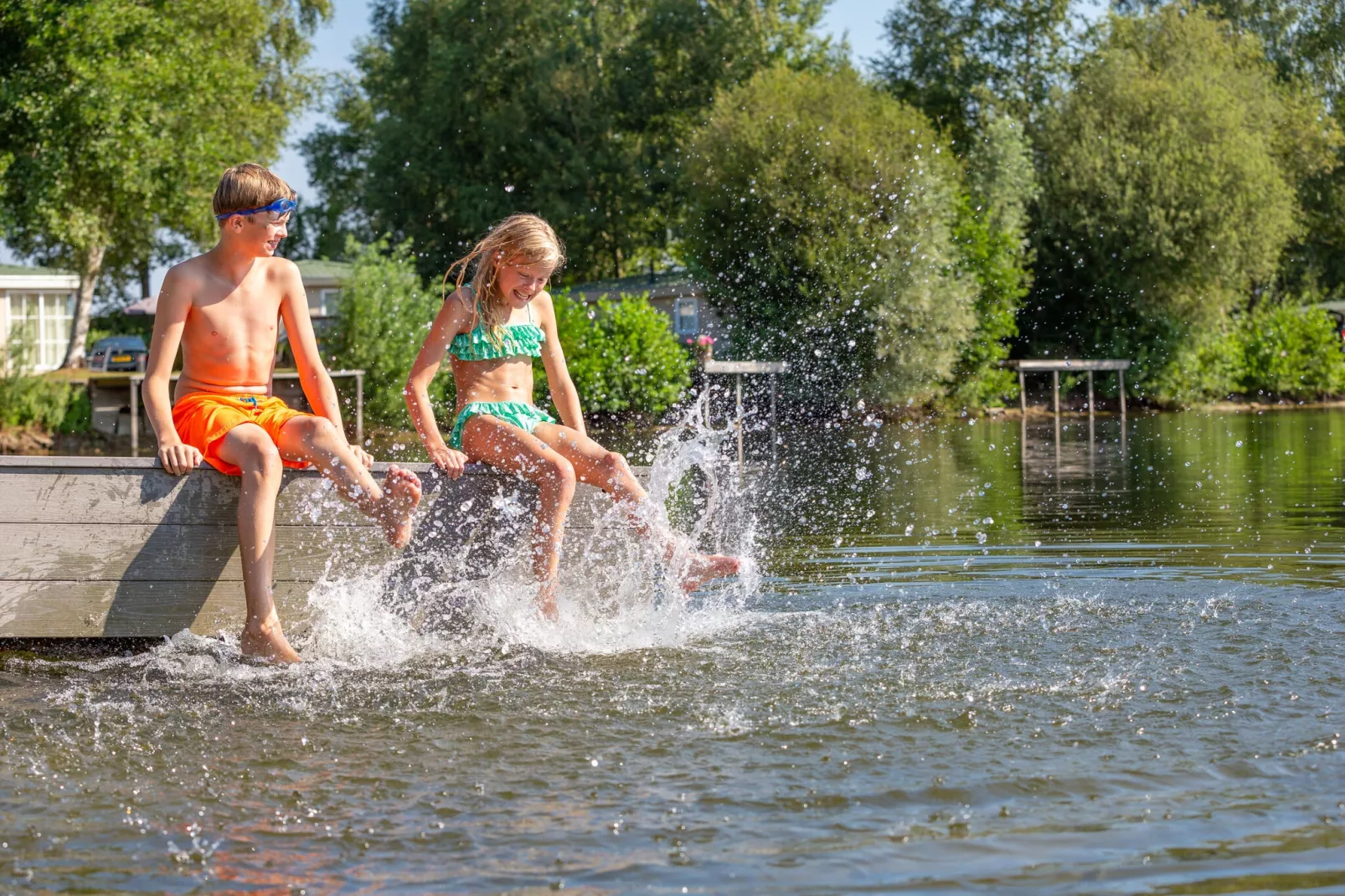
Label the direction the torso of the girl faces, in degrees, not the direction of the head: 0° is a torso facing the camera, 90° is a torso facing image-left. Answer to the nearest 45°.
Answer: approximately 315°

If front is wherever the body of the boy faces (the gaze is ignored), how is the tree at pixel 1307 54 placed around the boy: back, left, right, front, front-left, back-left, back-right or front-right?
left

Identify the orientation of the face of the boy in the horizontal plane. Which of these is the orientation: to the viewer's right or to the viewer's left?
to the viewer's right

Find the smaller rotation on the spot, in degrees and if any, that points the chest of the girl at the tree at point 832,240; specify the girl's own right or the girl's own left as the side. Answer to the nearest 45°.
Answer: approximately 135° to the girl's own left

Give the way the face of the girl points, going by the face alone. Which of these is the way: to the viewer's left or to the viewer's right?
to the viewer's right

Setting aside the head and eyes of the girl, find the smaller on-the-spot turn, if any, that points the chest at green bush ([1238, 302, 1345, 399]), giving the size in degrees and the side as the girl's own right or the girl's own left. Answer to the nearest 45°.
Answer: approximately 90° to the girl's own left

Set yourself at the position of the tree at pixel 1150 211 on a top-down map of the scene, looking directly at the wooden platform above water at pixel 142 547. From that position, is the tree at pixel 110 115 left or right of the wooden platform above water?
right

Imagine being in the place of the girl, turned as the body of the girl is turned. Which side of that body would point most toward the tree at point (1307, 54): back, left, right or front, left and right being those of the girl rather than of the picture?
left

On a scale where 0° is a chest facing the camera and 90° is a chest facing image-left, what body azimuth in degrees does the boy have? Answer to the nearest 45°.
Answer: approximately 315°

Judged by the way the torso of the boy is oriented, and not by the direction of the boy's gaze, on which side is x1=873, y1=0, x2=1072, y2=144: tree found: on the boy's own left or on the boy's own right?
on the boy's own left

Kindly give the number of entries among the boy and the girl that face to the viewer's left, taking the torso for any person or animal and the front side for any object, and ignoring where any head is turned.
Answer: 0
